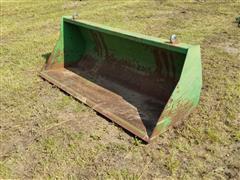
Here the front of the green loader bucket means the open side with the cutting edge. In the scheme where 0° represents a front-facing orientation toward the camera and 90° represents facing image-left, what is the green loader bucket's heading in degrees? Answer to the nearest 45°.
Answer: approximately 45°
